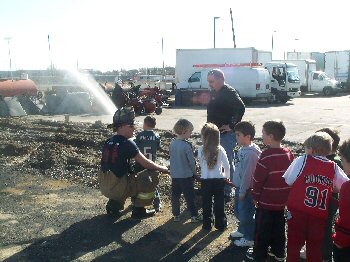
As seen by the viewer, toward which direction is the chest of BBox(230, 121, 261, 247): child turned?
to the viewer's left

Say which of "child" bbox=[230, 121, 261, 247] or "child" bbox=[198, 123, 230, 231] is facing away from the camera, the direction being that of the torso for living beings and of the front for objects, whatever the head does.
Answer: "child" bbox=[198, 123, 230, 231]

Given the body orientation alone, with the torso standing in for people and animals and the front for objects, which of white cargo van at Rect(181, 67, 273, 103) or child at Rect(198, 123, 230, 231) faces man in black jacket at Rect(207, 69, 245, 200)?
the child

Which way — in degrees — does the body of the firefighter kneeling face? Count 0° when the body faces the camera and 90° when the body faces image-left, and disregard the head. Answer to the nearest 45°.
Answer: approximately 225°

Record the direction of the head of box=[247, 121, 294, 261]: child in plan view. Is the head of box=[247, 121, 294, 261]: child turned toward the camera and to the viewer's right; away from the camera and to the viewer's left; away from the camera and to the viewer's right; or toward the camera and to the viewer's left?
away from the camera and to the viewer's left

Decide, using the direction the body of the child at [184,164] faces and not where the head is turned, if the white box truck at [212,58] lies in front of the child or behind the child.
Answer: in front

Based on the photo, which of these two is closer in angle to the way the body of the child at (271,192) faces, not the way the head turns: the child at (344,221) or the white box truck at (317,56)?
the white box truck

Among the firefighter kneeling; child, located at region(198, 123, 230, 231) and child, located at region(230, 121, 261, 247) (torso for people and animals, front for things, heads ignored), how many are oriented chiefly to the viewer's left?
1

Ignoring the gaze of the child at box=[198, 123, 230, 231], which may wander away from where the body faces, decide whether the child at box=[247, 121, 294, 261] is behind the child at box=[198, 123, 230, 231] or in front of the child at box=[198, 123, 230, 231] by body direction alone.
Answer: behind

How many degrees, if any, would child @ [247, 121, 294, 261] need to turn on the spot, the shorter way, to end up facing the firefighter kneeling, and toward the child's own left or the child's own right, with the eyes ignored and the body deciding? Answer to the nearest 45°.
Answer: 0° — they already face them

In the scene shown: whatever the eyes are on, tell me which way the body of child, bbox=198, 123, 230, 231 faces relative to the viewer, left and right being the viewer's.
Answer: facing away from the viewer
